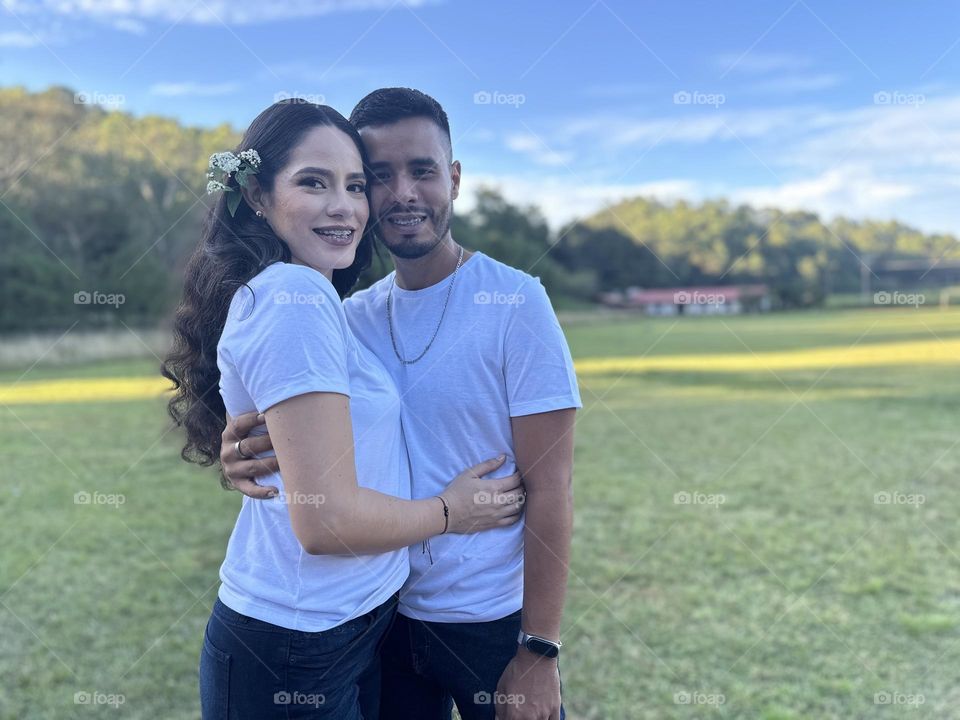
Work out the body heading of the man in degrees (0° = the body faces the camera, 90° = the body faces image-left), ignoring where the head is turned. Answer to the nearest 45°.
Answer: approximately 45°

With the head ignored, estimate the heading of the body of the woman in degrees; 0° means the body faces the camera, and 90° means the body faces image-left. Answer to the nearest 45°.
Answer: approximately 270°

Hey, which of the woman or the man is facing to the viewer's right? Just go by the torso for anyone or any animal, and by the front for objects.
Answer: the woman

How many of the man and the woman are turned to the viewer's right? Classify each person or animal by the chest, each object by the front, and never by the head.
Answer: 1
